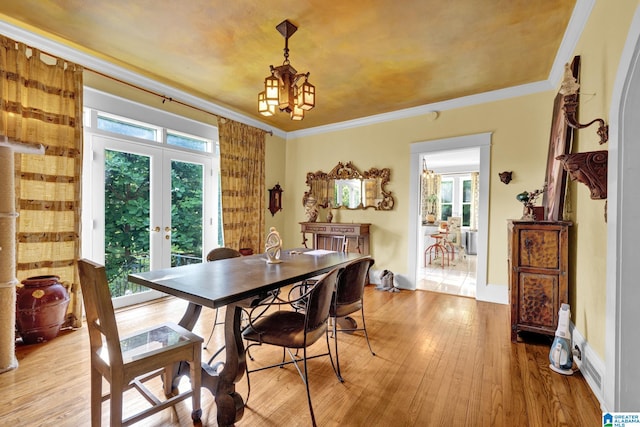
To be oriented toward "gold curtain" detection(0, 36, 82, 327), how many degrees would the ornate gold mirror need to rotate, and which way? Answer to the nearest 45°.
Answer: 0° — it already faces it

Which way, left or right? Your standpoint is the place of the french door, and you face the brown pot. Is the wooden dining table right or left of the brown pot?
left

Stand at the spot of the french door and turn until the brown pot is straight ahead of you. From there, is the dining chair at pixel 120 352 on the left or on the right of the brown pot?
left

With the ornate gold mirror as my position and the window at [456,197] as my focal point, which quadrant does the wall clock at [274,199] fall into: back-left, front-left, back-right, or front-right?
back-left

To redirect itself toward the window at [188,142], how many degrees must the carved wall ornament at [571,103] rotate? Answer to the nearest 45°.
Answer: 0° — it already faces it

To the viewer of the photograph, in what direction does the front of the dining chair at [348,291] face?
facing away from the viewer and to the left of the viewer

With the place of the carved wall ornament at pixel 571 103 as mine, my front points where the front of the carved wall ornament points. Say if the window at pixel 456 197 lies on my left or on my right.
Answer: on my right

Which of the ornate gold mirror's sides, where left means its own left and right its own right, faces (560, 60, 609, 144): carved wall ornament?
left

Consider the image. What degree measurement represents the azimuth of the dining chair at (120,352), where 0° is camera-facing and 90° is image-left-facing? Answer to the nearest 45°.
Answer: approximately 225°
